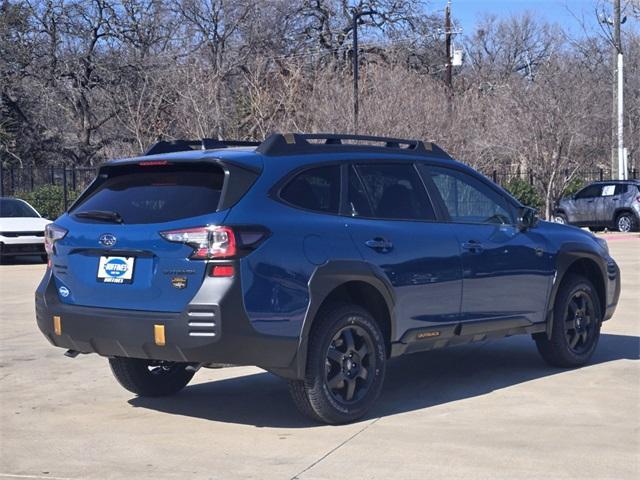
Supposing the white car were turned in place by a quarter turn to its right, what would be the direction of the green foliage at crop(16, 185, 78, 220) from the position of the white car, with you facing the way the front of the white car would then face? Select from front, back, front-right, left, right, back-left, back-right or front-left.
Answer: right

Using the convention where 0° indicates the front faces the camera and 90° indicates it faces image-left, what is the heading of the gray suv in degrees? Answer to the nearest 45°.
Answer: approximately 135°

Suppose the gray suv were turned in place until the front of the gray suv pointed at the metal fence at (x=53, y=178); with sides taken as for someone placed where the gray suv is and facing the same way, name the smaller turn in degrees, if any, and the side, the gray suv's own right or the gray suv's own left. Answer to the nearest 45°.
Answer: approximately 45° to the gray suv's own left

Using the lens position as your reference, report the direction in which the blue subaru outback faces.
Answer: facing away from the viewer and to the right of the viewer

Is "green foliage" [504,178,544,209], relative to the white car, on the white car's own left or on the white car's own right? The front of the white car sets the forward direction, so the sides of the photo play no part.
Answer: on the white car's own left

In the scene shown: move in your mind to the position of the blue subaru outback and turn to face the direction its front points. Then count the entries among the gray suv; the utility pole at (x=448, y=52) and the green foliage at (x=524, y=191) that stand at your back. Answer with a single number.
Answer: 0

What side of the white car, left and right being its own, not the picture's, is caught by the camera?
front

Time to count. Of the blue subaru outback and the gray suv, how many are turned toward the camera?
0

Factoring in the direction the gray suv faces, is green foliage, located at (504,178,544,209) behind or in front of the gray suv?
in front

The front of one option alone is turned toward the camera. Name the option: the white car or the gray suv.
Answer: the white car

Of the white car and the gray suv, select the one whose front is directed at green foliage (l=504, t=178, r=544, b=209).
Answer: the gray suv
